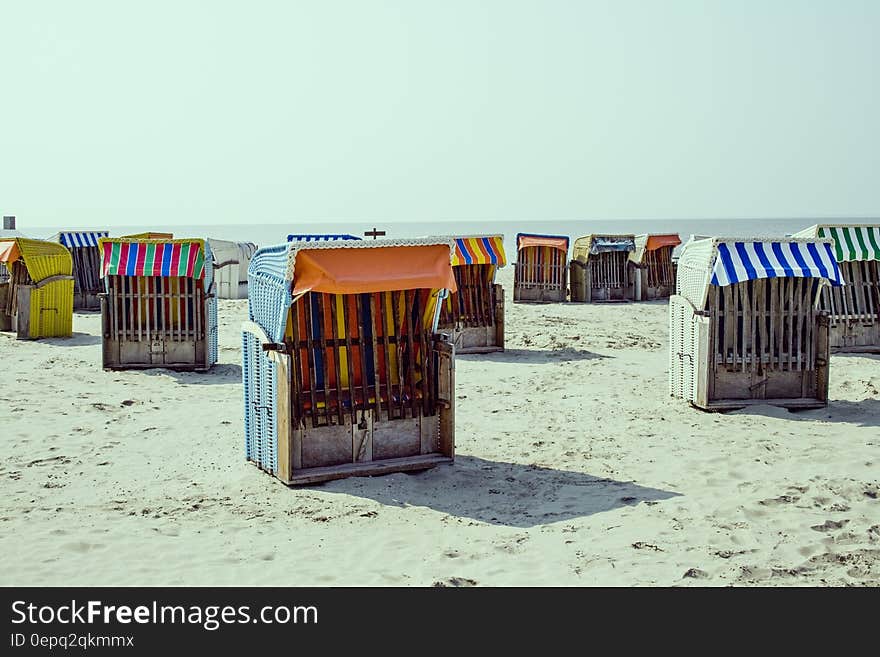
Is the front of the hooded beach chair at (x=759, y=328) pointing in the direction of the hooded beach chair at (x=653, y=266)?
no

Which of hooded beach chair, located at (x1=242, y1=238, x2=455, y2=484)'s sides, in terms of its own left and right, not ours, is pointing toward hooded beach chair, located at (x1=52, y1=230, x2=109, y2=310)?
back

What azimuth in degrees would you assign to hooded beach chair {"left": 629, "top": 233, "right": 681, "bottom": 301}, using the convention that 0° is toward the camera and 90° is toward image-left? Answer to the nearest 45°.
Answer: approximately 315°

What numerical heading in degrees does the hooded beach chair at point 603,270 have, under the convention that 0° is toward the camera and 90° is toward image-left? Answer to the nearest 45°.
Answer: approximately 315°

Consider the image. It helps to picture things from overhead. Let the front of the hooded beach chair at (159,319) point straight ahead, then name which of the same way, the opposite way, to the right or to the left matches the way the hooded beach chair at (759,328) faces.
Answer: the same way

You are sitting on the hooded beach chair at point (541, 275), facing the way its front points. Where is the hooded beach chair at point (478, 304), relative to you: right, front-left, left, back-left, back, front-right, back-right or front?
front

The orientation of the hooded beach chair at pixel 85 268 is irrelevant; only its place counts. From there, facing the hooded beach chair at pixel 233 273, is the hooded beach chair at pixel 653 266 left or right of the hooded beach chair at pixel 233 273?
right

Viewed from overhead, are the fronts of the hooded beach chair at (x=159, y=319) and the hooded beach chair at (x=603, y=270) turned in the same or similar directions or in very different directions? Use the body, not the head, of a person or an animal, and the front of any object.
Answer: same or similar directions

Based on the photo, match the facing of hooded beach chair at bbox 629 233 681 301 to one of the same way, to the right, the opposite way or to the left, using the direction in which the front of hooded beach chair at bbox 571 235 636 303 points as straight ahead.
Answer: the same way

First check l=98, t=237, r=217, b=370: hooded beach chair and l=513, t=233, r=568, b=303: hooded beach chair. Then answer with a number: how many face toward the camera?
2

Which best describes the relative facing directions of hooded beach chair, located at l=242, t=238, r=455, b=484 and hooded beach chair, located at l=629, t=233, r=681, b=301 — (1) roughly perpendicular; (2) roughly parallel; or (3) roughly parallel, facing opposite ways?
roughly parallel

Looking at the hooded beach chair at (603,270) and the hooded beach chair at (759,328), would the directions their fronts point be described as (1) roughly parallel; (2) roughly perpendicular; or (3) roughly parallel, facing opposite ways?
roughly parallel

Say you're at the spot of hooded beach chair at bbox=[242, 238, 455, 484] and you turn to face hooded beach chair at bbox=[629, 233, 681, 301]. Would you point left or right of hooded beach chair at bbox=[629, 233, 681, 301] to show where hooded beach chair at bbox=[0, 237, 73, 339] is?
left

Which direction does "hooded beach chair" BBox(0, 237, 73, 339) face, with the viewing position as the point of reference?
facing the viewer and to the left of the viewer

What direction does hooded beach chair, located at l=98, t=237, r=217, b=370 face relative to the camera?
toward the camera

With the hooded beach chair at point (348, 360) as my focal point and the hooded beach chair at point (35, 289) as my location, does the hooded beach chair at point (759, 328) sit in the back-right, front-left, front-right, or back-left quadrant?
front-left

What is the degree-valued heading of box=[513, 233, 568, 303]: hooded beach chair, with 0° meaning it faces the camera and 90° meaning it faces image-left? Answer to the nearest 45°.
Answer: approximately 0°

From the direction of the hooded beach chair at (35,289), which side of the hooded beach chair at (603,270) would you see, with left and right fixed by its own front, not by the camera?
right

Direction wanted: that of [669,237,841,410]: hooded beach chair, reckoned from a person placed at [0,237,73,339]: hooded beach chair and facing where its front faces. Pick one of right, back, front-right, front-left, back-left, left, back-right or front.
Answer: left

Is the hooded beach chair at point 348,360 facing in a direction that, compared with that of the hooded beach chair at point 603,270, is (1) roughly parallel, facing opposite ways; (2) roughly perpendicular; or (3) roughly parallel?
roughly parallel

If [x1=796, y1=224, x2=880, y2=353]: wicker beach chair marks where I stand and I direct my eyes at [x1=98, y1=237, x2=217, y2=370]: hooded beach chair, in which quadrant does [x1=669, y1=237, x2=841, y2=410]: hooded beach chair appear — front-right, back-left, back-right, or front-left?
front-left
